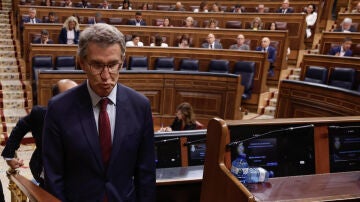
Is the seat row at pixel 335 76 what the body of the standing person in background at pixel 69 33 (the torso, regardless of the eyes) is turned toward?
no

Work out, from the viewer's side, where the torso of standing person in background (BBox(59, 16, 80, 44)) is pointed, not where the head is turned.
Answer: toward the camera

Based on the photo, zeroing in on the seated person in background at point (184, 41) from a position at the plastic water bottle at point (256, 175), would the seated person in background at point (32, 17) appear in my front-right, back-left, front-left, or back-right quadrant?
front-left

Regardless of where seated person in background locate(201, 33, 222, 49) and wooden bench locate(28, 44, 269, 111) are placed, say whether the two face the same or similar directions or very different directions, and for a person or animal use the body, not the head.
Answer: same or similar directions

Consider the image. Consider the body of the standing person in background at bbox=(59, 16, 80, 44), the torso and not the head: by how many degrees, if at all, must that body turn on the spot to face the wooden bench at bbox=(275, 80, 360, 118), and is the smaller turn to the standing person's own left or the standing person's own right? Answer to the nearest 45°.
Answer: approximately 45° to the standing person's own left

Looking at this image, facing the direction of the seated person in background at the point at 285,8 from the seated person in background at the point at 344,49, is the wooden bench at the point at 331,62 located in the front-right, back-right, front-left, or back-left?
back-left

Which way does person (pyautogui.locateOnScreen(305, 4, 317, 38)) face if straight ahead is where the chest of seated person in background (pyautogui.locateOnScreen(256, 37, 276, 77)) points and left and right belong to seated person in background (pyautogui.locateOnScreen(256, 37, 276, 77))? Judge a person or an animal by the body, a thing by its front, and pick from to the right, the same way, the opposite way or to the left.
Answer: the same way

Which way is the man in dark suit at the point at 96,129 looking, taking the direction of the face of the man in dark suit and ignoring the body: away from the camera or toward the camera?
toward the camera

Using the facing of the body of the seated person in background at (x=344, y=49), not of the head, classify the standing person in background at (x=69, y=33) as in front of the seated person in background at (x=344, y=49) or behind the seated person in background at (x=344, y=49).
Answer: in front

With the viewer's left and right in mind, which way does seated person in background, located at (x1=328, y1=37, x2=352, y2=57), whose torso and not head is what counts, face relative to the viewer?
facing the viewer and to the left of the viewer

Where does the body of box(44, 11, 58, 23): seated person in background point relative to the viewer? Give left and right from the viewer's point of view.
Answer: facing the viewer

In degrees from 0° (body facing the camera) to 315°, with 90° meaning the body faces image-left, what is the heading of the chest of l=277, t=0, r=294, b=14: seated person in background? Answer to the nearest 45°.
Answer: approximately 0°

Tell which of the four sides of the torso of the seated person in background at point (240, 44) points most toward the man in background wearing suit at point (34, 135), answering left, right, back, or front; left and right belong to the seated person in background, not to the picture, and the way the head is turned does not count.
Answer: front

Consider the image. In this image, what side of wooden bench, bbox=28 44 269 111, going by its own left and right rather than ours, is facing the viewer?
front

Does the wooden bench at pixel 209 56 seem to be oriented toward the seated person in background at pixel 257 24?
no

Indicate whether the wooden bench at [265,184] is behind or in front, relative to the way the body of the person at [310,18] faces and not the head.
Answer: in front

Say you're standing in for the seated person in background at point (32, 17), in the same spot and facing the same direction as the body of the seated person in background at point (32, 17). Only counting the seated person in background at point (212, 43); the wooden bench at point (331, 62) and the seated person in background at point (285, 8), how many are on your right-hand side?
0

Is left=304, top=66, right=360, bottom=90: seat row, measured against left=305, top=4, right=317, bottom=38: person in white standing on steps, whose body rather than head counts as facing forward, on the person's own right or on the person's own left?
on the person's own left

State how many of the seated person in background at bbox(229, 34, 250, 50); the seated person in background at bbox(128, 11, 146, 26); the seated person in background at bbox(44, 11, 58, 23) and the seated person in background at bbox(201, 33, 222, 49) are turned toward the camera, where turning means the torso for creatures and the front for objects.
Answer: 4
